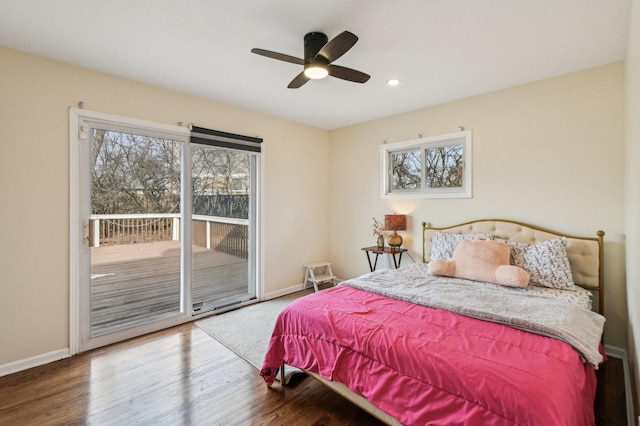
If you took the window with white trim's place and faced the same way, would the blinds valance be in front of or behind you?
in front

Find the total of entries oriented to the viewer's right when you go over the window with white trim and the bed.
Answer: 0

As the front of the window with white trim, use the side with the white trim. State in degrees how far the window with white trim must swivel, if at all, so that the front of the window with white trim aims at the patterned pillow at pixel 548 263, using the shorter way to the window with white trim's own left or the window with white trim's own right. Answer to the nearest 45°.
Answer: approximately 90° to the window with white trim's own left

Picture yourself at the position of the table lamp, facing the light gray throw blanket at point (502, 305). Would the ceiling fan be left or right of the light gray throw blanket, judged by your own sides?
right

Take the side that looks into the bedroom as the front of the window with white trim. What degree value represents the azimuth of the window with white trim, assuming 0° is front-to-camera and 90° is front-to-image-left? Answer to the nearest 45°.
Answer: approximately 45°

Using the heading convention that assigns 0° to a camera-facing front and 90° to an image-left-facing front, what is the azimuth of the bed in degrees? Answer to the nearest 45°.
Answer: approximately 45°

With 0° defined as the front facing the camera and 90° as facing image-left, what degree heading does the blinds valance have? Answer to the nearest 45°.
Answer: approximately 315°

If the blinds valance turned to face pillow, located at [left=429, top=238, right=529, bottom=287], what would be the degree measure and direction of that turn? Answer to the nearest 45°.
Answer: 0° — it already faces it
